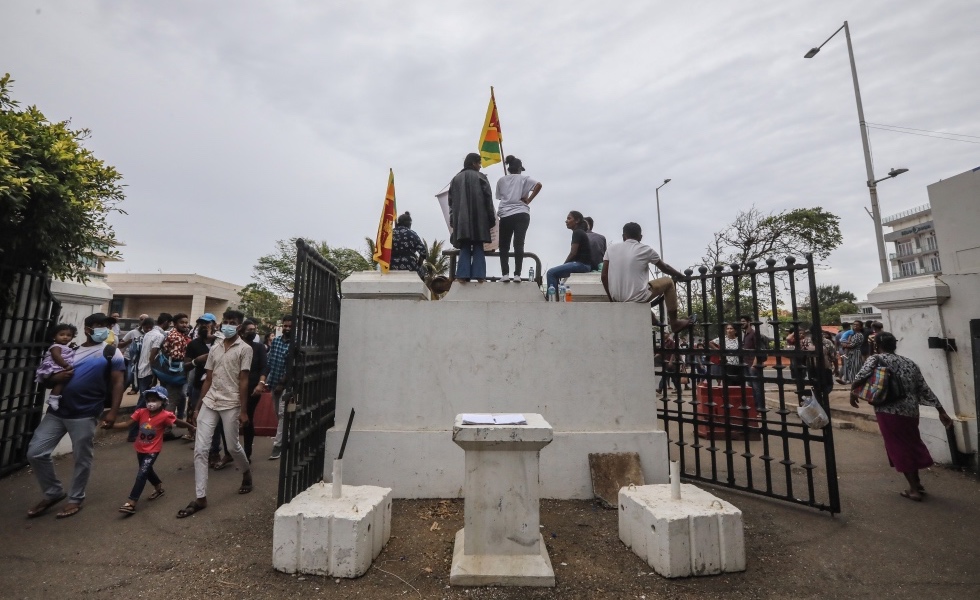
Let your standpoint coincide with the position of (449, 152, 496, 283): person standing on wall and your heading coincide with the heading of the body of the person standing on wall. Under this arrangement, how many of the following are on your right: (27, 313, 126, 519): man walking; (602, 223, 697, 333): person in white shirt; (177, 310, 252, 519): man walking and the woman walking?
2

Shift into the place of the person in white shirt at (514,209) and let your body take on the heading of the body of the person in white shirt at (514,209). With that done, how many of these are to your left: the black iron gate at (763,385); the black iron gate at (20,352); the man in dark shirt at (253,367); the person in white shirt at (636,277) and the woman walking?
2

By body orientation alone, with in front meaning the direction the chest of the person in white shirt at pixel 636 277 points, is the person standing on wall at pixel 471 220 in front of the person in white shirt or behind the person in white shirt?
behind

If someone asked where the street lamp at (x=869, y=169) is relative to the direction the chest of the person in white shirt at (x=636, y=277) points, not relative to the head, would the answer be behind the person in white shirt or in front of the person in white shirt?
in front

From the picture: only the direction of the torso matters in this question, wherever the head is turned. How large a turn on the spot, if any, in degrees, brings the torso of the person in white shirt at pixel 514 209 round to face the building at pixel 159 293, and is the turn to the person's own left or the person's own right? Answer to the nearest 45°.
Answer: approximately 45° to the person's own left

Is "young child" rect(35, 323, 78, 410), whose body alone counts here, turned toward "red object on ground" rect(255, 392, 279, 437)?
no

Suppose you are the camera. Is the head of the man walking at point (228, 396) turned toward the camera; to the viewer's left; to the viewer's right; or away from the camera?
toward the camera

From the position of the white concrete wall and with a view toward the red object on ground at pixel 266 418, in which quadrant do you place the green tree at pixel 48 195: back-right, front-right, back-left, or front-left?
front-left

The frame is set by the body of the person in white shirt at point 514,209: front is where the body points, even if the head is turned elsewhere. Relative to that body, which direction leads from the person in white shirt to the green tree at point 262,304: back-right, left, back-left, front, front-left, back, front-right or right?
front-left

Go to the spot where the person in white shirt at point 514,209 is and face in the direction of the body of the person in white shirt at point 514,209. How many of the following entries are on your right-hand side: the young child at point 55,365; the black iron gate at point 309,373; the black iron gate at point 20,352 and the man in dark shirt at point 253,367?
0

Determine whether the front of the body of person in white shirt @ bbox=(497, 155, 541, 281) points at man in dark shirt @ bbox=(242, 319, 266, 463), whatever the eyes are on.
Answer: no

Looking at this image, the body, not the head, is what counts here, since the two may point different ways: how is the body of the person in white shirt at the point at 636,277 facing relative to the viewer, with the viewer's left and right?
facing away from the viewer and to the right of the viewer

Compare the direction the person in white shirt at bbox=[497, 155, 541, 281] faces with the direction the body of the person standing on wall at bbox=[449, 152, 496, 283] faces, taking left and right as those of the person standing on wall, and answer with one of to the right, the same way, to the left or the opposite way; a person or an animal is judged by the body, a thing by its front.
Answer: the same way

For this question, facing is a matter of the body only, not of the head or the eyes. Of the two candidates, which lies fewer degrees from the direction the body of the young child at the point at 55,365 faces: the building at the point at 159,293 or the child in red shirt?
the child in red shirt

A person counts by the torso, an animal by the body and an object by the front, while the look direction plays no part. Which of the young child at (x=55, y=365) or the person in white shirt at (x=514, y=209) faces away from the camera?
the person in white shirt

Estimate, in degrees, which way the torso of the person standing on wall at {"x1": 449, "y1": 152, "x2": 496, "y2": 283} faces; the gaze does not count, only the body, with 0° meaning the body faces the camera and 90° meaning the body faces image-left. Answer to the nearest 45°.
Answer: approximately 180°

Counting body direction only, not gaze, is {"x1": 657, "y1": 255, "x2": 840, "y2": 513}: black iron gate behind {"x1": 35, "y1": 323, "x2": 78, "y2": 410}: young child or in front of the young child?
in front

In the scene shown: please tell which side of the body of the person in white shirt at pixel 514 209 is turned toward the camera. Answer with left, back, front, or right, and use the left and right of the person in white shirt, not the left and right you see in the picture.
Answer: back

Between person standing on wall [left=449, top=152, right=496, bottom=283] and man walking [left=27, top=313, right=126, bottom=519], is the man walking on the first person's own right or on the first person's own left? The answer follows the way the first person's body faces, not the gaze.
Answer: on the first person's own left

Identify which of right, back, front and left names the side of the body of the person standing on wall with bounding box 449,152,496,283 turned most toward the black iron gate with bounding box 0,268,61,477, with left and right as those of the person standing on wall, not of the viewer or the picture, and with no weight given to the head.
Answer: left

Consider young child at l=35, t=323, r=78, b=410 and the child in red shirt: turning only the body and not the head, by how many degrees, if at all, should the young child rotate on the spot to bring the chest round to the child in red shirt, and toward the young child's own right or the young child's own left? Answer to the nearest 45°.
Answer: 0° — they already face them
